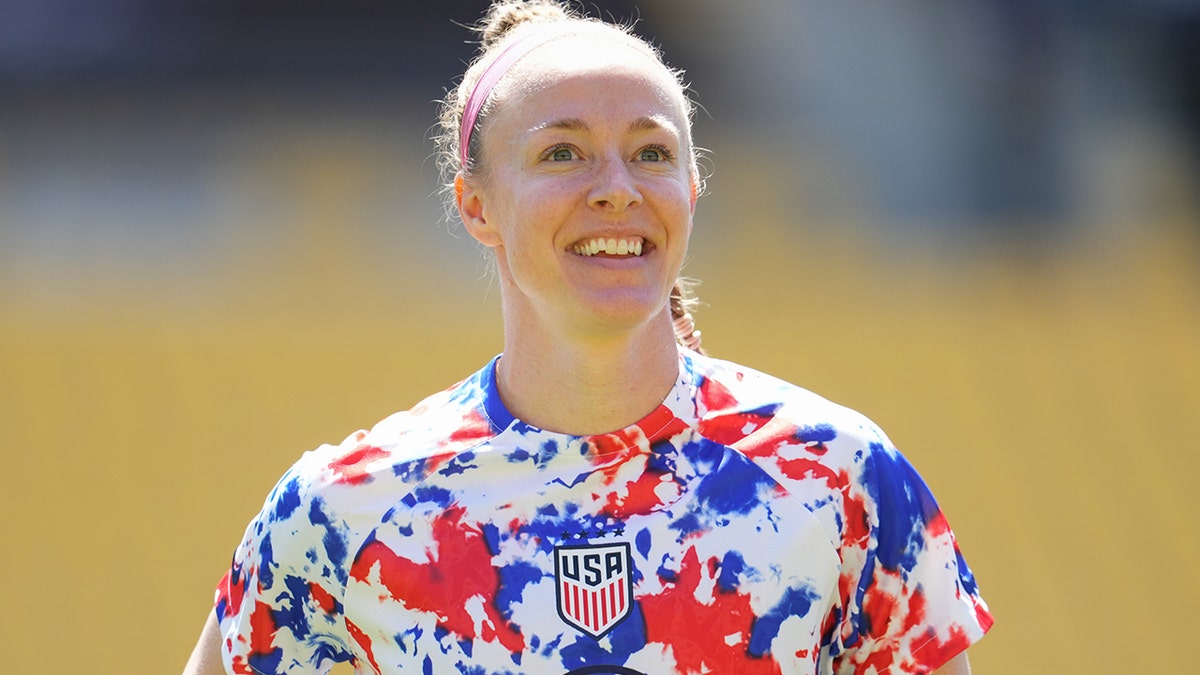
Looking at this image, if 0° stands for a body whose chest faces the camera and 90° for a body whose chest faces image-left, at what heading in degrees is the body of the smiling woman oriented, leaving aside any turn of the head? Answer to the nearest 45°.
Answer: approximately 0°
